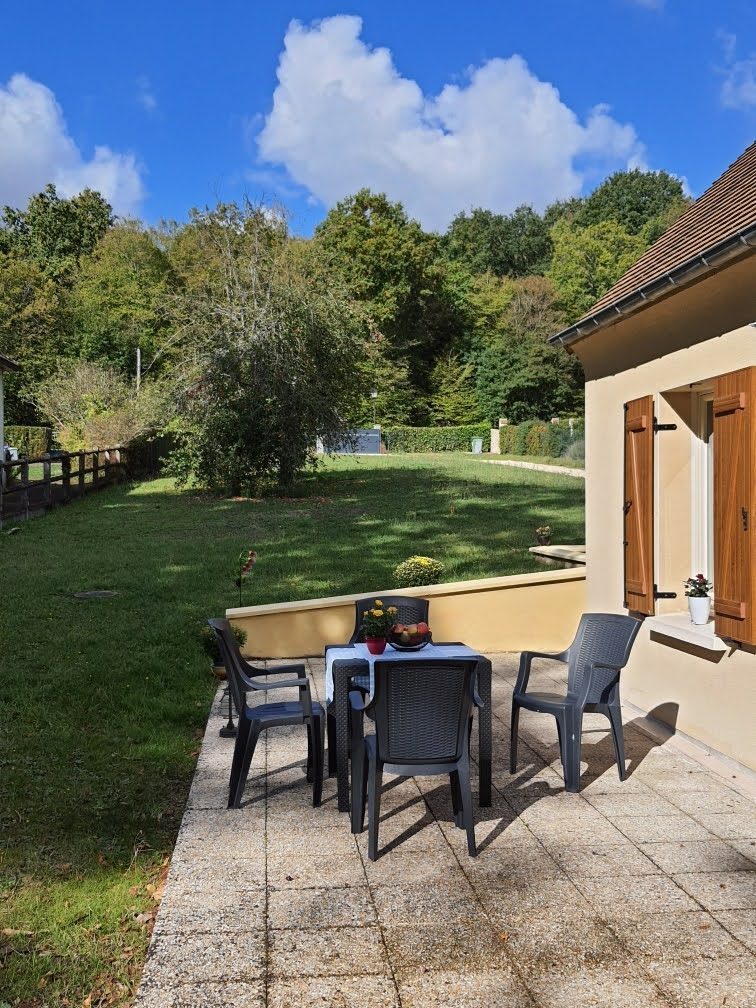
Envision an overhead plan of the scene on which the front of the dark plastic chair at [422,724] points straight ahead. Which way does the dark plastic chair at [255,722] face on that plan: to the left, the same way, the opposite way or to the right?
to the right

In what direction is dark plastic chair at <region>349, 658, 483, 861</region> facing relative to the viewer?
away from the camera

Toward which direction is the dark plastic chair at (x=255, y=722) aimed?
to the viewer's right

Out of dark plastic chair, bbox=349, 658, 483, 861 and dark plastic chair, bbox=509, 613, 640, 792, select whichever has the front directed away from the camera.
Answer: dark plastic chair, bbox=349, 658, 483, 861

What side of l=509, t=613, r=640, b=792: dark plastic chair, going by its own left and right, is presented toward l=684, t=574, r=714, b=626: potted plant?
back

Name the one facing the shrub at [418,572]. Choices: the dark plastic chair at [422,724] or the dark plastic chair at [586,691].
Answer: the dark plastic chair at [422,724]

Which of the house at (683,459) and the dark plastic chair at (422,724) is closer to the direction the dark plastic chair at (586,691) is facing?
the dark plastic chair
